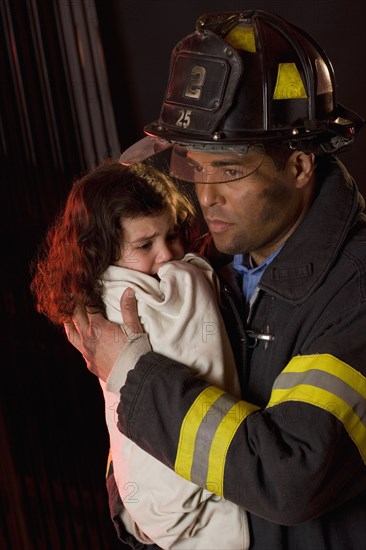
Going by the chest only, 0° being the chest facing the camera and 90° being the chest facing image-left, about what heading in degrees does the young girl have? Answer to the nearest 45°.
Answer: approximately 315°
